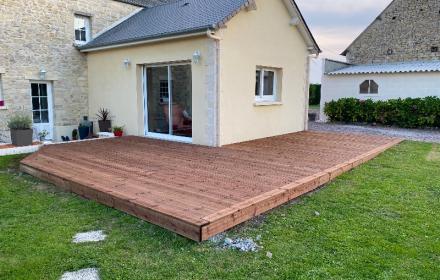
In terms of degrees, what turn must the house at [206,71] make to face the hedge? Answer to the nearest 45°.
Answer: approximately 180°

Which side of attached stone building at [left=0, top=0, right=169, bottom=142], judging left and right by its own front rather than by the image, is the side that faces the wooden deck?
front

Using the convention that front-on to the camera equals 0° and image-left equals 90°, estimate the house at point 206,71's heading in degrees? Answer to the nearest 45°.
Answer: approximately 45°

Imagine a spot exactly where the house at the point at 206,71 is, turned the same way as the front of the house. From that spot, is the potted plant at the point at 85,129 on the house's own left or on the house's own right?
on the house's own right

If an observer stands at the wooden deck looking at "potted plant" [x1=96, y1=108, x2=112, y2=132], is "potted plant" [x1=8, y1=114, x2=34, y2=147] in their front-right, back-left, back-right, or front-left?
front-left

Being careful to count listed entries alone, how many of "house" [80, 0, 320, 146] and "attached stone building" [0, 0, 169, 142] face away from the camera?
0
